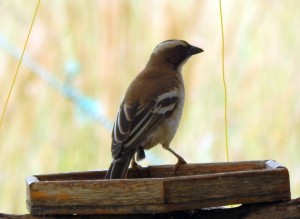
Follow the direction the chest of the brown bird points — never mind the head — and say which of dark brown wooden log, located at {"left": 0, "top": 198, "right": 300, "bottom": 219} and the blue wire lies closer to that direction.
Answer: the blue wire

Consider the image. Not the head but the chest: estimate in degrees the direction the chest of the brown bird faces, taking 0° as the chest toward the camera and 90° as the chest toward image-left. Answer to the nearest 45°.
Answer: approximately 225°

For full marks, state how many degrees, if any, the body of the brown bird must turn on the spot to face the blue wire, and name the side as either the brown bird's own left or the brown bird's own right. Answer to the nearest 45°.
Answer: approximately 45° to the brown bird's own left
